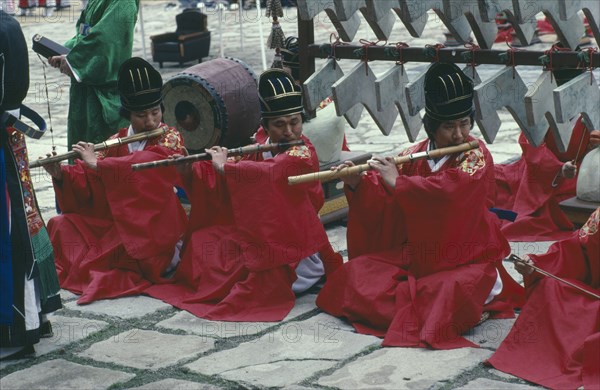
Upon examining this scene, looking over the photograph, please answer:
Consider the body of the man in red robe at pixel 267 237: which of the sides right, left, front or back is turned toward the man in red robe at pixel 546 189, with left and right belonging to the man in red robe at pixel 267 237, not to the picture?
back

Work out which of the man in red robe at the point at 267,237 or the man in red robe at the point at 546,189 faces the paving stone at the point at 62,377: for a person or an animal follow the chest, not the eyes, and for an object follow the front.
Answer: the man in red robe at the point at 267,237

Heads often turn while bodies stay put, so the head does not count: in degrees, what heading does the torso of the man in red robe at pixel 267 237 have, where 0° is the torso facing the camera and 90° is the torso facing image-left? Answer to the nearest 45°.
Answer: approximately 45°

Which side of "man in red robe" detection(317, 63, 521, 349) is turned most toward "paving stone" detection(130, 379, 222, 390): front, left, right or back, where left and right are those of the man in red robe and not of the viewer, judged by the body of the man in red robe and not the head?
front

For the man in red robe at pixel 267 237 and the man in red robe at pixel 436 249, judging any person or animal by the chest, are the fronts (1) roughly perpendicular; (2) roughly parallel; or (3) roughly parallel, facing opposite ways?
roughly parallel

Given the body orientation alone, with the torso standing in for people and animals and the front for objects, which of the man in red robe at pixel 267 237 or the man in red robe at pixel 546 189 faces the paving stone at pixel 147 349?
the man in red robe at pixel 267 237

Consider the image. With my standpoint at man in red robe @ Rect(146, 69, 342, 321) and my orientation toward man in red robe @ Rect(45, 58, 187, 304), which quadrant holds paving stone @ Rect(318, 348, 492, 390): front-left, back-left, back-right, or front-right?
back-left

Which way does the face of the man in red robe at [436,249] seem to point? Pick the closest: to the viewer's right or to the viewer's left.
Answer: to the viewer's left
